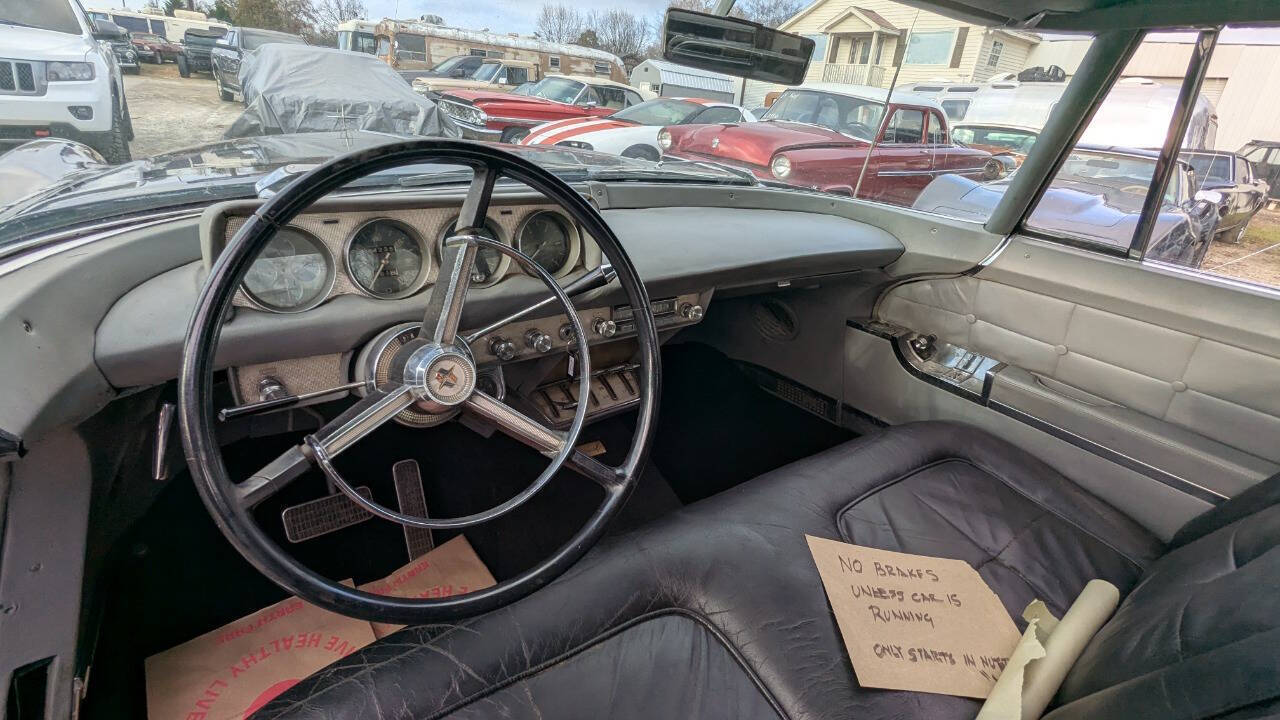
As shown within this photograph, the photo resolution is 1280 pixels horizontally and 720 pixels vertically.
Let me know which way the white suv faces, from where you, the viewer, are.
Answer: facing the viewer

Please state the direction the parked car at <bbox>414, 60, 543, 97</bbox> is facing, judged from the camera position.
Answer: facing the viewer and to the left of the viewer

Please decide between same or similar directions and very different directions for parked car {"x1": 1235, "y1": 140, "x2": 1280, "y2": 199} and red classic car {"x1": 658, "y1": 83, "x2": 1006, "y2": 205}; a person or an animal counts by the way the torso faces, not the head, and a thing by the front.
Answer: same or similar directions

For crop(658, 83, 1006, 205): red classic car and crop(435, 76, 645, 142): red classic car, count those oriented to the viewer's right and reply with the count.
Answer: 0

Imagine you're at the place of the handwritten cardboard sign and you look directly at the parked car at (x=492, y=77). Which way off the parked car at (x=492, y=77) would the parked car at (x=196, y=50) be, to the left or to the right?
left

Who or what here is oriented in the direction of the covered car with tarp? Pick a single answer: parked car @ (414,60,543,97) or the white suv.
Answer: the parked car

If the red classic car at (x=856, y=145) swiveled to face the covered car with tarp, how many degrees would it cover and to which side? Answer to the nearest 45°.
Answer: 0° — it already faces it

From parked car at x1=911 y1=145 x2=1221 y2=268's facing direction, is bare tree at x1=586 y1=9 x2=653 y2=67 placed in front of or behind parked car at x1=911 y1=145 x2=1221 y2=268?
in front

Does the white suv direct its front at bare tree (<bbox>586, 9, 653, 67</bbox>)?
no

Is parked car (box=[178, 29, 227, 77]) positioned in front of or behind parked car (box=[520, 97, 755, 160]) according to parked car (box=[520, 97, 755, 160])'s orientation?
in front

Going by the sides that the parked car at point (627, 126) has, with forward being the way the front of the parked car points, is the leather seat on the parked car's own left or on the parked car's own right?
on the parked car's own left

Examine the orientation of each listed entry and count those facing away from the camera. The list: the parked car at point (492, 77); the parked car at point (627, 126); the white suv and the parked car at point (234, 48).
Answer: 0

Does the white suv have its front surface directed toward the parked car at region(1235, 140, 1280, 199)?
no

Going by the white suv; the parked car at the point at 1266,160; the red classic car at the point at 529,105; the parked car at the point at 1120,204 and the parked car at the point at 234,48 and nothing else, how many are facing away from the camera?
0

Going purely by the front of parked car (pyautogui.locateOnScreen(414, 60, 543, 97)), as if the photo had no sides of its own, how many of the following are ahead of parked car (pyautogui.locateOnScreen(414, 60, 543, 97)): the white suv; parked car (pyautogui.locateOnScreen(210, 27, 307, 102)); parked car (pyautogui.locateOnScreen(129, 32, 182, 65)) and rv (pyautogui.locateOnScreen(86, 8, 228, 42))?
4

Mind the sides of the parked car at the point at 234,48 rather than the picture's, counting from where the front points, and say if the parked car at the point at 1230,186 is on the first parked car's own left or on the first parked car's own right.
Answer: on the first parked car's own left
